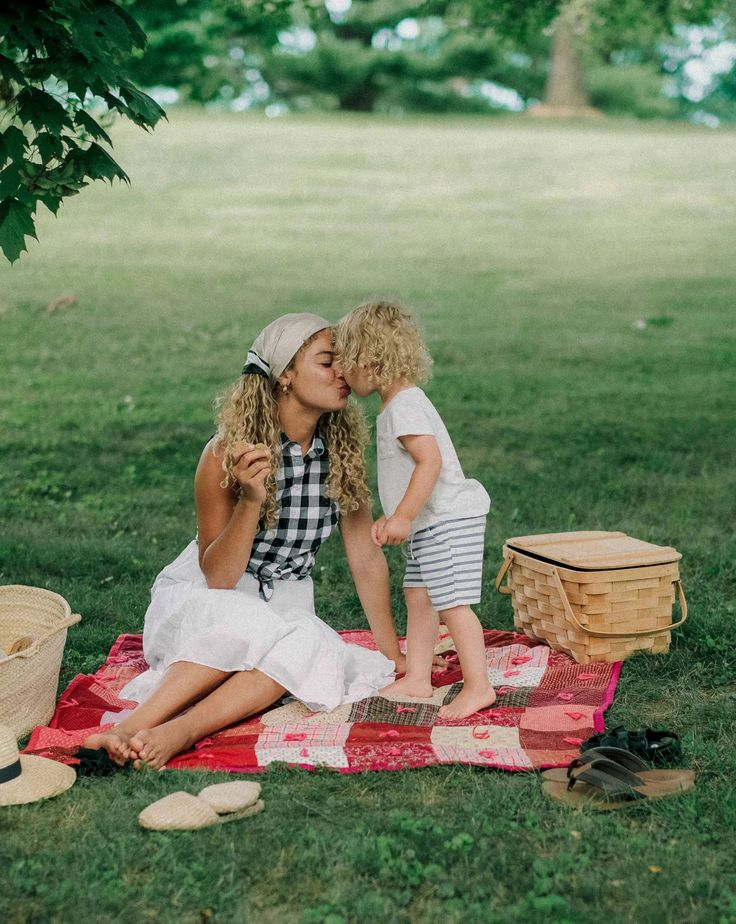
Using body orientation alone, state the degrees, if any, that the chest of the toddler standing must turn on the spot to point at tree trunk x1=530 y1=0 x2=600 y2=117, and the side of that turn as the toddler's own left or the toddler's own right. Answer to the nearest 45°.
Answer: approximately 90° to the toddler's own right

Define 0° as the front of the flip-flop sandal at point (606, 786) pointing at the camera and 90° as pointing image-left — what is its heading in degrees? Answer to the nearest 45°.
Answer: approximately 90°

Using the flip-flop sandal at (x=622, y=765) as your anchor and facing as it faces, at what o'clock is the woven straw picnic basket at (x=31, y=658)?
The woven straw picnic basket is roughly at 12 o'clock from the flip-flop sandal.

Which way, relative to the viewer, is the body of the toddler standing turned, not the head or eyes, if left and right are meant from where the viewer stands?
facing to the left of the viewer

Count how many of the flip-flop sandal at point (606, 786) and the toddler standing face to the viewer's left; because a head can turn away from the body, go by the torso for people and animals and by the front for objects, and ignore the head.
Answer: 2

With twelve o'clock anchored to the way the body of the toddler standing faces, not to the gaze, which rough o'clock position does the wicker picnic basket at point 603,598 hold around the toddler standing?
The wicker picnic basket is roughly at 5 o'clock from the toddler standing.

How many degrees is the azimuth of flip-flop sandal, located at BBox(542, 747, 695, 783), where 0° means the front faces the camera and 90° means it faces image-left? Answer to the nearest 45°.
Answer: approximately 90°

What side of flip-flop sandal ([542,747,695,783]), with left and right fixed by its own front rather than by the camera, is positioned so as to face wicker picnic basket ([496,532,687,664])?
right
